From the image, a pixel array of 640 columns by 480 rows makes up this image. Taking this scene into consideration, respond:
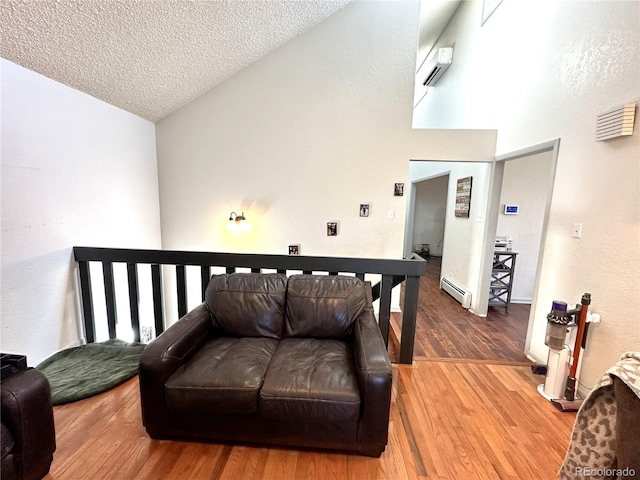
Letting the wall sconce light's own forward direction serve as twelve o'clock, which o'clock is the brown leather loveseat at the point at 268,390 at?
The brown leather loveseat is roughly at 12 o'clock from the wall sconce light.

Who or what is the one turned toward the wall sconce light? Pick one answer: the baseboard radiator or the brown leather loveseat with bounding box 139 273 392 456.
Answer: the baseboard radiator

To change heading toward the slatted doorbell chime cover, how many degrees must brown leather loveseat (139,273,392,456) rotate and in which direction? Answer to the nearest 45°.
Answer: approximately 90° to its left

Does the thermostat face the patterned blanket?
yes

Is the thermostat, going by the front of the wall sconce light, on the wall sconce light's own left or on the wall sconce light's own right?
on the wall sconce light's own left

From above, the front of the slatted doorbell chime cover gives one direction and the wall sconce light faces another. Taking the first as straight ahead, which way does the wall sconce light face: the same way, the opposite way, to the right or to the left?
to the left

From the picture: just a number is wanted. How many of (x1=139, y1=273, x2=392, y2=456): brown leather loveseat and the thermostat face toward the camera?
2

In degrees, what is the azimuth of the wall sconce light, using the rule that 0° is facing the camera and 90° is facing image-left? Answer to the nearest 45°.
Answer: approximately 0°

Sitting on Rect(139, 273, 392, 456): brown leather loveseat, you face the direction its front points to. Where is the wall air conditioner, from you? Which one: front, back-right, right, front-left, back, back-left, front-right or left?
back-left

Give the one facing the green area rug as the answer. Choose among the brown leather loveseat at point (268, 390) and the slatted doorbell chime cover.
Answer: the slatted doorbell chime cover

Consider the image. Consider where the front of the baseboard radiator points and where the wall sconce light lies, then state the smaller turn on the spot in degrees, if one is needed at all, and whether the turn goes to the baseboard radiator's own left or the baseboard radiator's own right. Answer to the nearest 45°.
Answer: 0° — it already faces it
